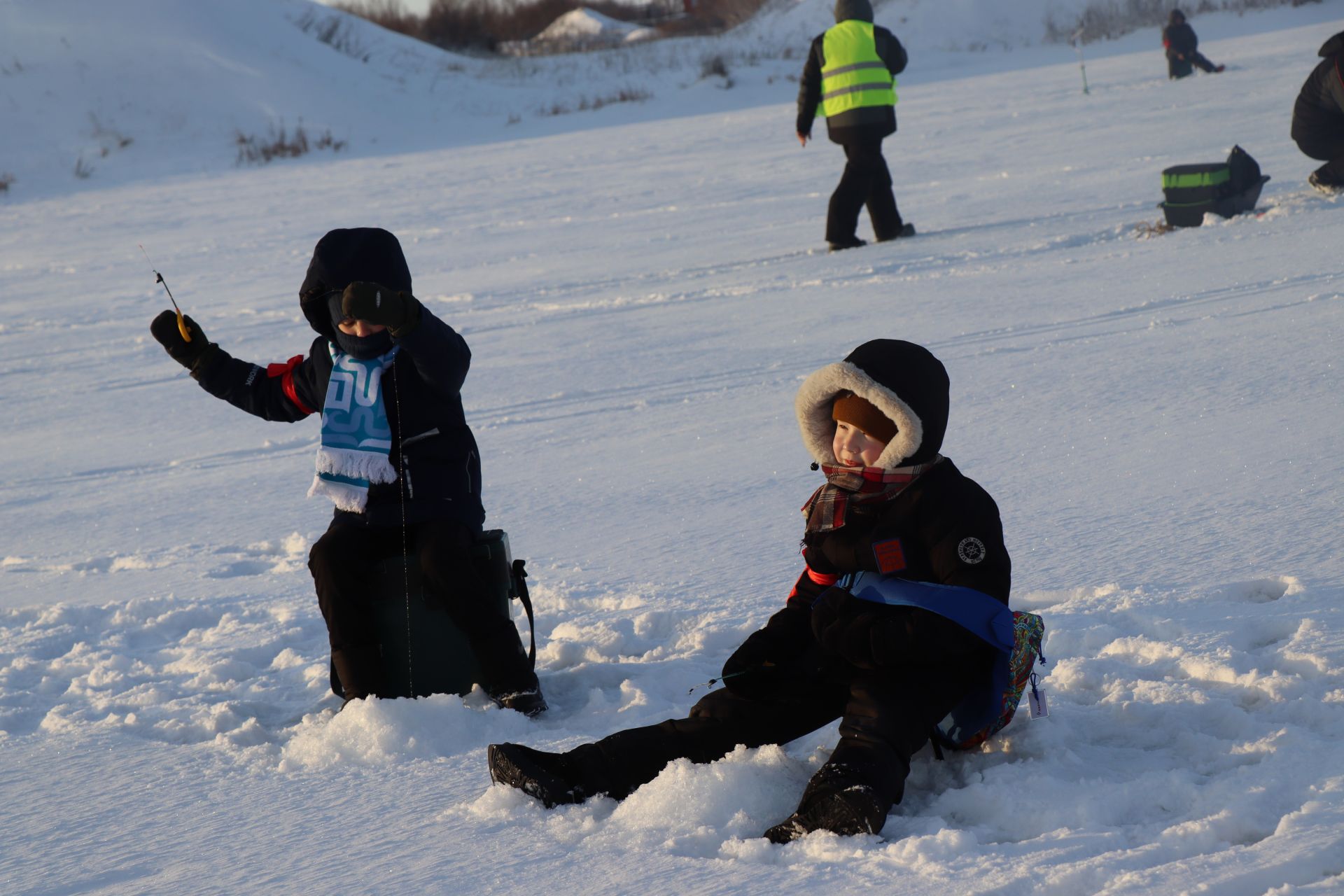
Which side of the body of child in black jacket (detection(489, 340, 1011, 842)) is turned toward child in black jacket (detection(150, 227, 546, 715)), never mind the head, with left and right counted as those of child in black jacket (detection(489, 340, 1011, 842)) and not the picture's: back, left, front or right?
right

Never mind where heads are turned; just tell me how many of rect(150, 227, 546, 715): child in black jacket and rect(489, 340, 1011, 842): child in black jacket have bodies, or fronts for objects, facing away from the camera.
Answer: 0

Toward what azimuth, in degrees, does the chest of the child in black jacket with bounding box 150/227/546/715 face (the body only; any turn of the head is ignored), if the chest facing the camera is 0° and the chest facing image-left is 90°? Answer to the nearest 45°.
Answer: approximately 0°

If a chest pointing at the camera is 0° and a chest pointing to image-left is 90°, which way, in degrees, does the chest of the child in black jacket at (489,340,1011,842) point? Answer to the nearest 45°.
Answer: approximately 45°

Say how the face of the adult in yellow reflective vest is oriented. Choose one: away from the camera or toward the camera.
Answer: away from the camera

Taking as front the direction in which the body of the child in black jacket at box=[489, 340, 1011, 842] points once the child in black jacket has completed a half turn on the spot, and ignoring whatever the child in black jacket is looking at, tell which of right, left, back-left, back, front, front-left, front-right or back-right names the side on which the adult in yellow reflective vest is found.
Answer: front-left

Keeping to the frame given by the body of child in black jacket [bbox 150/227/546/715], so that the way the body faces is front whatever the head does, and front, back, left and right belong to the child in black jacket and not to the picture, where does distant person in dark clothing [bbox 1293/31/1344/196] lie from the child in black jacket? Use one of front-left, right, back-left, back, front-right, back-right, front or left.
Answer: back-left

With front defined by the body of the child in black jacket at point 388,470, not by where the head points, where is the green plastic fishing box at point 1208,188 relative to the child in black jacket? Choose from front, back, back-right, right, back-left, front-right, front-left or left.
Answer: back-left
